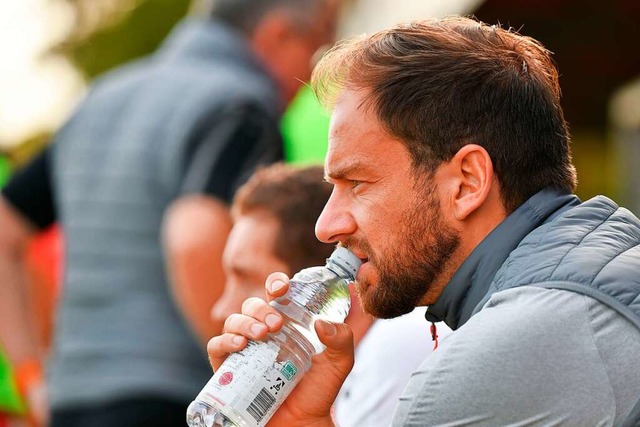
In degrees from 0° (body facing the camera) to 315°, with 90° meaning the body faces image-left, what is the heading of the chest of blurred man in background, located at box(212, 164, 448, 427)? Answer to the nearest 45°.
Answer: approximately 90°

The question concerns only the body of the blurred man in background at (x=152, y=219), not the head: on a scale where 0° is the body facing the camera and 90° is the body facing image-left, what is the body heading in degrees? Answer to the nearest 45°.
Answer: approximately 225°

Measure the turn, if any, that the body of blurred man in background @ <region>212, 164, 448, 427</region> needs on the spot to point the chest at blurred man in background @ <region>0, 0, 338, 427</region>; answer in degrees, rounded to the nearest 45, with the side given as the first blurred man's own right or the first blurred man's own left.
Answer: approximately 45° to the first blurred man's own right

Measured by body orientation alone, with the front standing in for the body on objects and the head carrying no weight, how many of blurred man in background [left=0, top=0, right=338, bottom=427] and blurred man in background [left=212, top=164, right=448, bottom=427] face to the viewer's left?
1
